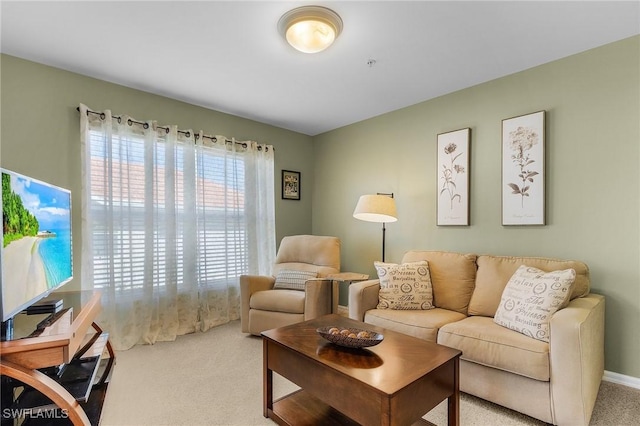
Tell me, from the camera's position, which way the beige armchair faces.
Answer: facing the viewer and to the left of the viewer

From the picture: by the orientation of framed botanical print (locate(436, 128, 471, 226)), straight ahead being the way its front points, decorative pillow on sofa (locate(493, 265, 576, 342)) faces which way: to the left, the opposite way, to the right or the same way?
the same way

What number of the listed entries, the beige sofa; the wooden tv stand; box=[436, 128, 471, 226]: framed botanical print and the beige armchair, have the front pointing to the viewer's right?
1

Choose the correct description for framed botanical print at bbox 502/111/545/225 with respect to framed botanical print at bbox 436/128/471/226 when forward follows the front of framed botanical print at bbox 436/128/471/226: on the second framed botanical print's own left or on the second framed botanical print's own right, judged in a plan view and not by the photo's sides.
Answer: on the second framed botanical print's own left

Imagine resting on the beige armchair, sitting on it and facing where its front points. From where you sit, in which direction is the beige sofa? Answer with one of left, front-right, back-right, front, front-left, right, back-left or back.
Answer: left

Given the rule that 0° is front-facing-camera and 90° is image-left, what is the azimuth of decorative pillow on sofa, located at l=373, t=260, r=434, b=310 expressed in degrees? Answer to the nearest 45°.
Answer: approximately 0°

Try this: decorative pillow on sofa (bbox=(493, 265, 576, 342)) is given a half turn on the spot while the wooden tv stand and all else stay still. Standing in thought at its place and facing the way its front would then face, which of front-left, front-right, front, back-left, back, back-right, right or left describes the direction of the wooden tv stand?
back

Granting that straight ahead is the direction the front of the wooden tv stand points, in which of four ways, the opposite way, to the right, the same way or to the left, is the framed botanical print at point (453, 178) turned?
the opposite way

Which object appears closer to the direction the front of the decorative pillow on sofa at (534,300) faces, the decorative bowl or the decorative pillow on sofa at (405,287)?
the decorative bowl

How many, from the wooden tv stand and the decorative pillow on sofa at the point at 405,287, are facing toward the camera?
1

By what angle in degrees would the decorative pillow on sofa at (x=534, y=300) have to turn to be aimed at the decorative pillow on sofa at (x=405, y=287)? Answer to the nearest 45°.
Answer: approximately 45° to its right

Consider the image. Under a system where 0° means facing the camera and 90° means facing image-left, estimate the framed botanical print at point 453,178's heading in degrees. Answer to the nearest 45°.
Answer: approximately 45°

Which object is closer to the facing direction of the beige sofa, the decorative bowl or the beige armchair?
the decorative bowl

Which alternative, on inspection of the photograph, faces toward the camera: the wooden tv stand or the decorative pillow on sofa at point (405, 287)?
the decorative pillow on sofa

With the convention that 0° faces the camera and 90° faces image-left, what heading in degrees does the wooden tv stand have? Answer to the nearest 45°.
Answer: approximately 270°

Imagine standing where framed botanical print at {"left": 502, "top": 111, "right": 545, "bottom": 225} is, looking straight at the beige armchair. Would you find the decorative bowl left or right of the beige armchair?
left

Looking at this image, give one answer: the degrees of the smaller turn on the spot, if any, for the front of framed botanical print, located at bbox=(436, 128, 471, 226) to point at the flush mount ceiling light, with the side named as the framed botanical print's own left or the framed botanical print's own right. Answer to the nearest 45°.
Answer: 0° — it already faces it

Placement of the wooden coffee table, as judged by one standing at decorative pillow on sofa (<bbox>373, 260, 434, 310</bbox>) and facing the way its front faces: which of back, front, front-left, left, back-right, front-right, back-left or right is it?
front

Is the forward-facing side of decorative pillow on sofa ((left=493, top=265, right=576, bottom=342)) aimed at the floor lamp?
no
